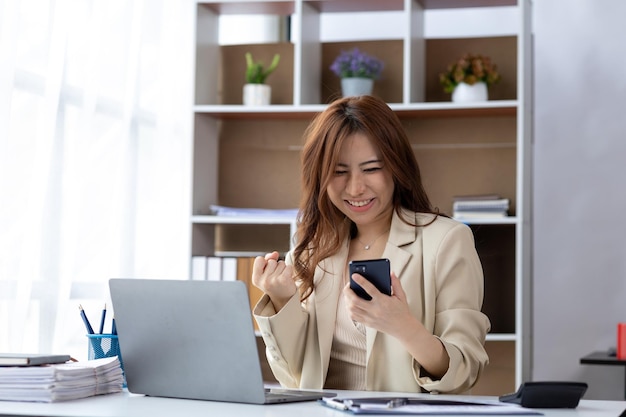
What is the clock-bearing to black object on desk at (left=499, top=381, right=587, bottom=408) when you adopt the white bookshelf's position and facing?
The black object on desk is roughly at 12 o'clock from the white bookshelf.

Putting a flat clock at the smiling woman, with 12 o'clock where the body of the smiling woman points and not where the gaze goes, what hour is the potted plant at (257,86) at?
The potted plant is roughly at 4 o'clock from the smiling woman.

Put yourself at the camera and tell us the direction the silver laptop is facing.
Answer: facing away from the viewer and to the right of the viewer

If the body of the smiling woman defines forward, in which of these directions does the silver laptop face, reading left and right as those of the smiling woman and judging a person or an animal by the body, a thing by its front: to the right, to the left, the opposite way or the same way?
the opposite way

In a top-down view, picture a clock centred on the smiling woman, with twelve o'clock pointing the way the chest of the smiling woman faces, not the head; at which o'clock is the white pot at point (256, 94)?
The white pot is roughly at 4 o'clock from the smiling woman.

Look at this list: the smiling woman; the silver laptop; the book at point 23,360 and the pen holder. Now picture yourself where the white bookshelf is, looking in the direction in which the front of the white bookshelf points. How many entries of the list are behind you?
0

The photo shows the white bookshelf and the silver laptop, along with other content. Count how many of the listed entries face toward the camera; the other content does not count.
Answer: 1

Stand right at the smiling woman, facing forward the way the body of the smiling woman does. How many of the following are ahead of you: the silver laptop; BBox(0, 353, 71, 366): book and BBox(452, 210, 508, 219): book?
2

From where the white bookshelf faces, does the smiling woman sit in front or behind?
in front

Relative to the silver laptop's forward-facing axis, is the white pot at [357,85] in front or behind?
in front

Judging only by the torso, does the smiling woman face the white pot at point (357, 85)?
no

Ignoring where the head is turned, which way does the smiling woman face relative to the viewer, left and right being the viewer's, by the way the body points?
facing the viewer and to the left of the viewer

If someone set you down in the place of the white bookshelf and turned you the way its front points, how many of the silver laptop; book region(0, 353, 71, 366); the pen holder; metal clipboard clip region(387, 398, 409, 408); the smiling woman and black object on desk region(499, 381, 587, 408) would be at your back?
0

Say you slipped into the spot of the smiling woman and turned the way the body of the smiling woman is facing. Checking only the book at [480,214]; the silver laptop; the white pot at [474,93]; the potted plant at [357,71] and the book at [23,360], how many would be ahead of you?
2

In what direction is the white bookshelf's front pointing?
toward the camera

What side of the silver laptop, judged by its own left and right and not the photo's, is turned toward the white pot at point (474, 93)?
front

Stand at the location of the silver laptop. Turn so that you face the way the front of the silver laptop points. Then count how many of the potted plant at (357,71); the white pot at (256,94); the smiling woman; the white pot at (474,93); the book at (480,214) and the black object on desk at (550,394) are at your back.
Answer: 0
